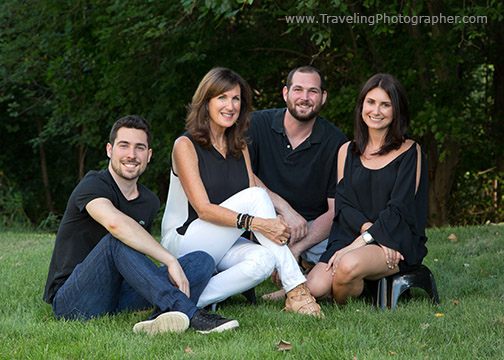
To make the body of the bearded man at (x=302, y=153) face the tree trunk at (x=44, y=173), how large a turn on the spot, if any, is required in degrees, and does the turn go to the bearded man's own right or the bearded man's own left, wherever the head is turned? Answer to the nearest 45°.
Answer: approximately 135° to the bearded man's own right

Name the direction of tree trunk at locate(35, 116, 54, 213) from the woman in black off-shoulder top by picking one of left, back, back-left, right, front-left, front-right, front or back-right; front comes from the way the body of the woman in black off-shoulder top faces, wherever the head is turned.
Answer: right

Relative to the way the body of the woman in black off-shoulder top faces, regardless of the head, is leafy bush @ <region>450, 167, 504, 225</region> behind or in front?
behind

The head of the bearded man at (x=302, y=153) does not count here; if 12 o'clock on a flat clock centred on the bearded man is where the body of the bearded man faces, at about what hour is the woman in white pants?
The woman in white pants is roughly at 1 o'clock from the bearded man.

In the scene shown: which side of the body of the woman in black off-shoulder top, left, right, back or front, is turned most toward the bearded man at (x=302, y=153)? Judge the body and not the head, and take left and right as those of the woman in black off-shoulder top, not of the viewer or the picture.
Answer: right

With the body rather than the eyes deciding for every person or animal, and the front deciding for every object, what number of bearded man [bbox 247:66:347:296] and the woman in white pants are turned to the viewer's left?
0

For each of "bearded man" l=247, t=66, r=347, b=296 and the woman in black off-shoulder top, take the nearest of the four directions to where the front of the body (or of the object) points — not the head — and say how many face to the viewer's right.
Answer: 0

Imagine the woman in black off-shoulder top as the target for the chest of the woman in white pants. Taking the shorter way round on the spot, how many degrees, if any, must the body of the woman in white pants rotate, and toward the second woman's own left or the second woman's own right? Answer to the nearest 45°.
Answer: approximately 45° to the second woman's own left

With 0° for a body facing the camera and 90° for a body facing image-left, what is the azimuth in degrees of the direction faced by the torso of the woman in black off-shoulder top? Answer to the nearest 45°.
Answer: approximately 45°

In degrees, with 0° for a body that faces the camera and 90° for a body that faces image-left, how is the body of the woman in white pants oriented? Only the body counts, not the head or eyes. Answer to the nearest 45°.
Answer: approximately 315°
